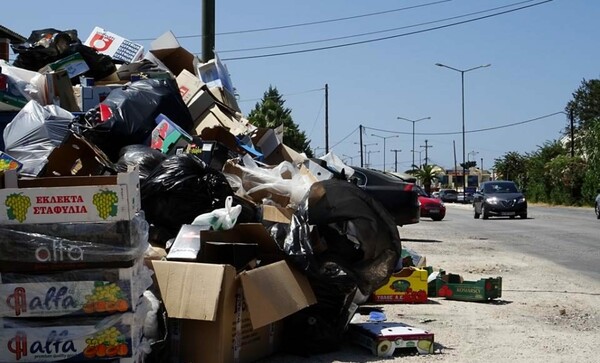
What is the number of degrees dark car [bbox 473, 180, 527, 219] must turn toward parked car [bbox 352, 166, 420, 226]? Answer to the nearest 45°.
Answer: approximately 45° to its right

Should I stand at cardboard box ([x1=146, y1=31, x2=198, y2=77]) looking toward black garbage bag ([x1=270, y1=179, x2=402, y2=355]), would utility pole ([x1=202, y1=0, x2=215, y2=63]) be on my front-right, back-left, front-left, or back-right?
back-left

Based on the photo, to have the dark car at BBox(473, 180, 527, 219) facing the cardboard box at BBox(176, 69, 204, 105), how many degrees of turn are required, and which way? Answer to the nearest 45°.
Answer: approximately 45° to its right

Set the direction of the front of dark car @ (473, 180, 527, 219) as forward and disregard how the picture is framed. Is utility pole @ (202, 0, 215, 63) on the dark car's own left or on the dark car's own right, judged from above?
on the dark car's own right

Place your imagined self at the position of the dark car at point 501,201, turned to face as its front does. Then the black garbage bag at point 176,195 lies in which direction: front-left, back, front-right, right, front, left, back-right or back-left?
front-right

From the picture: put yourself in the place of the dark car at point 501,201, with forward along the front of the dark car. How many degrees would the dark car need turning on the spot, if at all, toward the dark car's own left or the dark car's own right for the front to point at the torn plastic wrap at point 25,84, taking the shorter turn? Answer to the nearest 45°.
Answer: approximately 45° to the dark car's own right

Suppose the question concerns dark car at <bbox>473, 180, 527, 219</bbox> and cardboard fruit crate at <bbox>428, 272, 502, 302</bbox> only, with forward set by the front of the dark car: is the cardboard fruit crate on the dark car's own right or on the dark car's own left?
on the dark car's own right

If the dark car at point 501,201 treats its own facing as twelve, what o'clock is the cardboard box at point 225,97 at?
The cardboard box is roughly at 2 o'clock from the dark car.

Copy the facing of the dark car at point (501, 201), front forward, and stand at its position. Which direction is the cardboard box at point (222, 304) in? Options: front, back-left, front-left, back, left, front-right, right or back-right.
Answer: front-right

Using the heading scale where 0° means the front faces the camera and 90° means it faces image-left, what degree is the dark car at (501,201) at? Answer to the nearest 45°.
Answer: approximately 315°

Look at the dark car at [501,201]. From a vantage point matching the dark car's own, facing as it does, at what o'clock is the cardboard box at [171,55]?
The cardboard box is roughly at 2 o'clock from the dark car.
